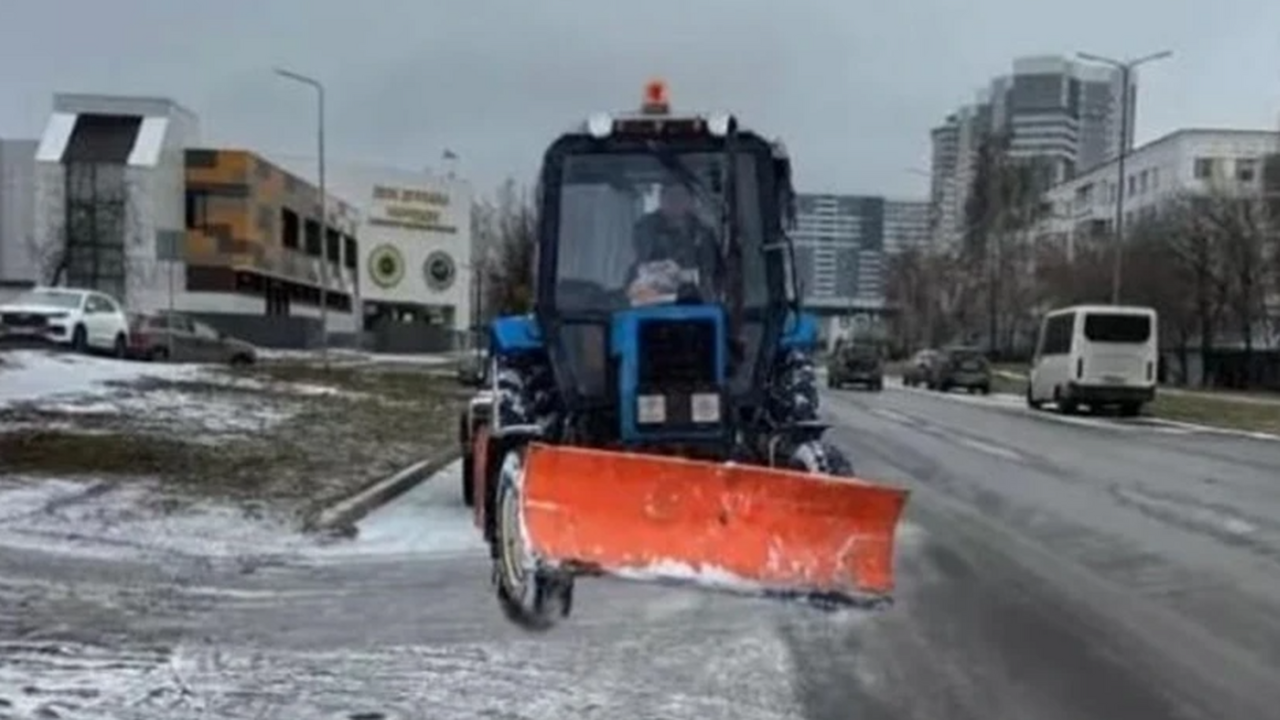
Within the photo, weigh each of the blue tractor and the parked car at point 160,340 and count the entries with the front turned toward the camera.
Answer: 1

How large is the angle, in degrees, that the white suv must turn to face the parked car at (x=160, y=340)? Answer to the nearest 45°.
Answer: approximately 180°

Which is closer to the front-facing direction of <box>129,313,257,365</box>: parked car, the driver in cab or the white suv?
the driver in cab

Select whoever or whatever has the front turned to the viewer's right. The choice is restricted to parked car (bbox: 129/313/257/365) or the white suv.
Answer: the parked car

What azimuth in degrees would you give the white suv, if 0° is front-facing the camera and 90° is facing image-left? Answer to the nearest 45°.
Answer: approximately 45°

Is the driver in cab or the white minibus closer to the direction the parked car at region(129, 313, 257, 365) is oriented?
the white minibus

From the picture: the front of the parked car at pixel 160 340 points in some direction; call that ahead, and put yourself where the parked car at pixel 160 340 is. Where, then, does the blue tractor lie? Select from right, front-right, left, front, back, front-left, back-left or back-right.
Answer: right

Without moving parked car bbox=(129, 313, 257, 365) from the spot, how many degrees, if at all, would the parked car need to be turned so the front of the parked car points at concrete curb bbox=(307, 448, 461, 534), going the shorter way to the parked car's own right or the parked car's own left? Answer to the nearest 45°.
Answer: approximately 90° to the parked car's own right
